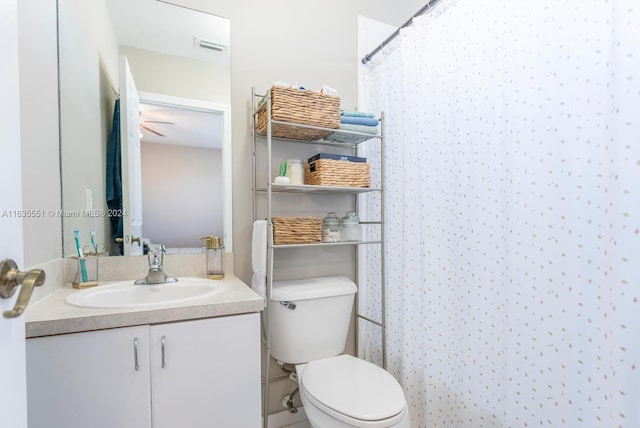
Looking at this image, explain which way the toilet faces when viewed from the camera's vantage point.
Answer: facing the viewer and to the right of the viewer
